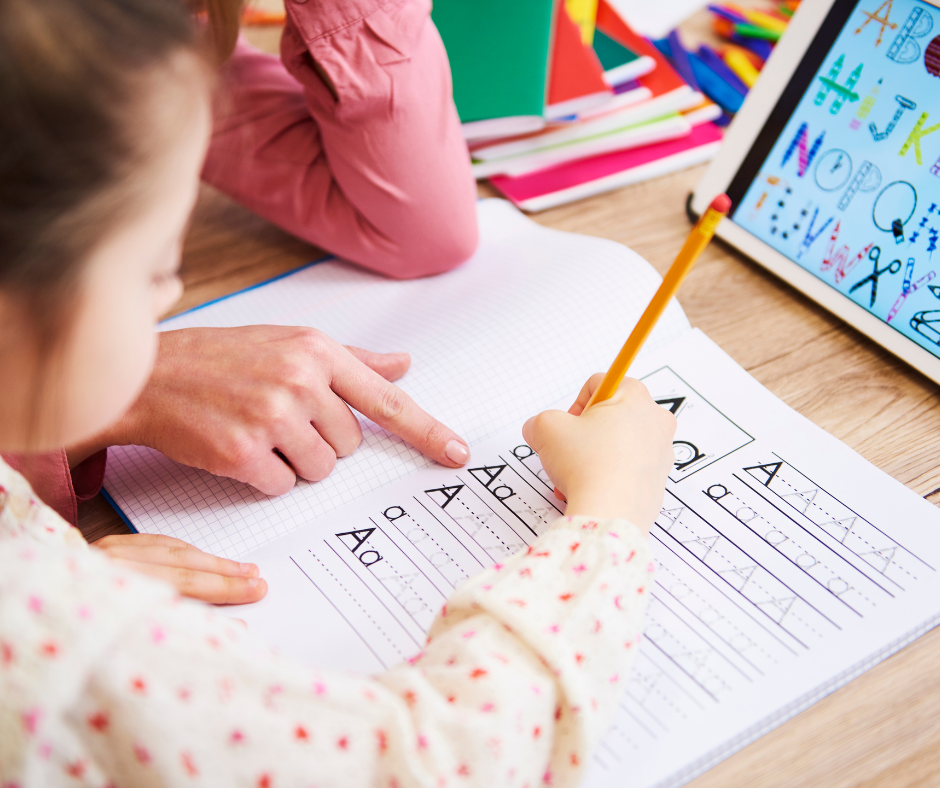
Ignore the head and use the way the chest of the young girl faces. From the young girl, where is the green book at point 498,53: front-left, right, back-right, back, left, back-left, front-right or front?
front-left

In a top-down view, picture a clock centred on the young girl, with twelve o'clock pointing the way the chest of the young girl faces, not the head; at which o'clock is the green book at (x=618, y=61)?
The green book is roughly at 11 o'clock from the young girl.

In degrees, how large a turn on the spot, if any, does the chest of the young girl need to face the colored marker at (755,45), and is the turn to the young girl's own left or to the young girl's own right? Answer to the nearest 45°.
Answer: approximately 45° to the young girl's own left

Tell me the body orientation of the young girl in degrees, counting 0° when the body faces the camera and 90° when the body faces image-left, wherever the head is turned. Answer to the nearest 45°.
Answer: approximately 225°

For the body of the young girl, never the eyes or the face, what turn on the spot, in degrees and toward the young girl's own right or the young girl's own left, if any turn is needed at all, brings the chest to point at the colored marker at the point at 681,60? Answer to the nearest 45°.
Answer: approximately 45° to the young girl's own left

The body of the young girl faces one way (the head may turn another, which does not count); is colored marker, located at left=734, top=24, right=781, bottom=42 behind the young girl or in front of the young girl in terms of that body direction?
in front

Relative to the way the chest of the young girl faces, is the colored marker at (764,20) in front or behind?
in front

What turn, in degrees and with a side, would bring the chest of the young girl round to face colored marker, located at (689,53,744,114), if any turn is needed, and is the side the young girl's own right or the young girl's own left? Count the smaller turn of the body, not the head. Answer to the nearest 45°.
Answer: approximately 45° to the young girl's own left

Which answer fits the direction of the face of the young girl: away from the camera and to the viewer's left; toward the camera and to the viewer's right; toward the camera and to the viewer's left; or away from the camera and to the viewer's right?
away from the camera and to the viewer's right
